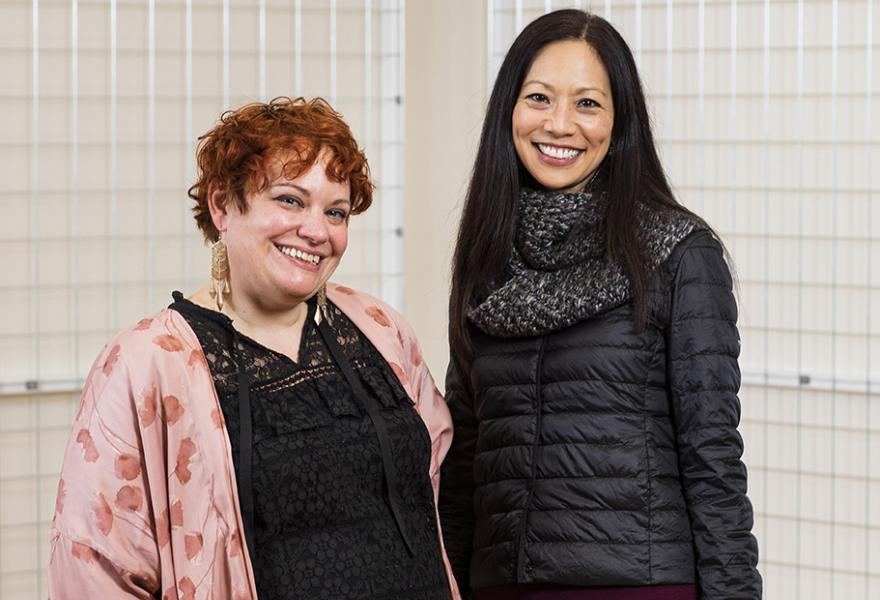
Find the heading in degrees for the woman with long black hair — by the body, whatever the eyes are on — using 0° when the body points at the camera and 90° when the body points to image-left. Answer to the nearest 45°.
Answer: approximately 45°

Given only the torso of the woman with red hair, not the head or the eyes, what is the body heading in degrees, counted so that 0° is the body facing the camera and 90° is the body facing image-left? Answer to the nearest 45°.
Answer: approximately 315°

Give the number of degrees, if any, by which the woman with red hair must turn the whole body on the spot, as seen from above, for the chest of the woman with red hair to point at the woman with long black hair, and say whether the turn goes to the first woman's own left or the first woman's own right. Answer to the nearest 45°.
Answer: approximately 45° to the first woman's own left
